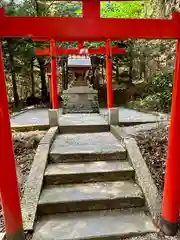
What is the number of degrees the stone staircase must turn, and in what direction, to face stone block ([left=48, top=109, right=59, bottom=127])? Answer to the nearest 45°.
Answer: approximately 180°

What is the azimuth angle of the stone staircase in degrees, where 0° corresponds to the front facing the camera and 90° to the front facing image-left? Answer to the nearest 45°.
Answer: approximately 0°

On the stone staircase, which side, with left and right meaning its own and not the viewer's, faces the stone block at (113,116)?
back
